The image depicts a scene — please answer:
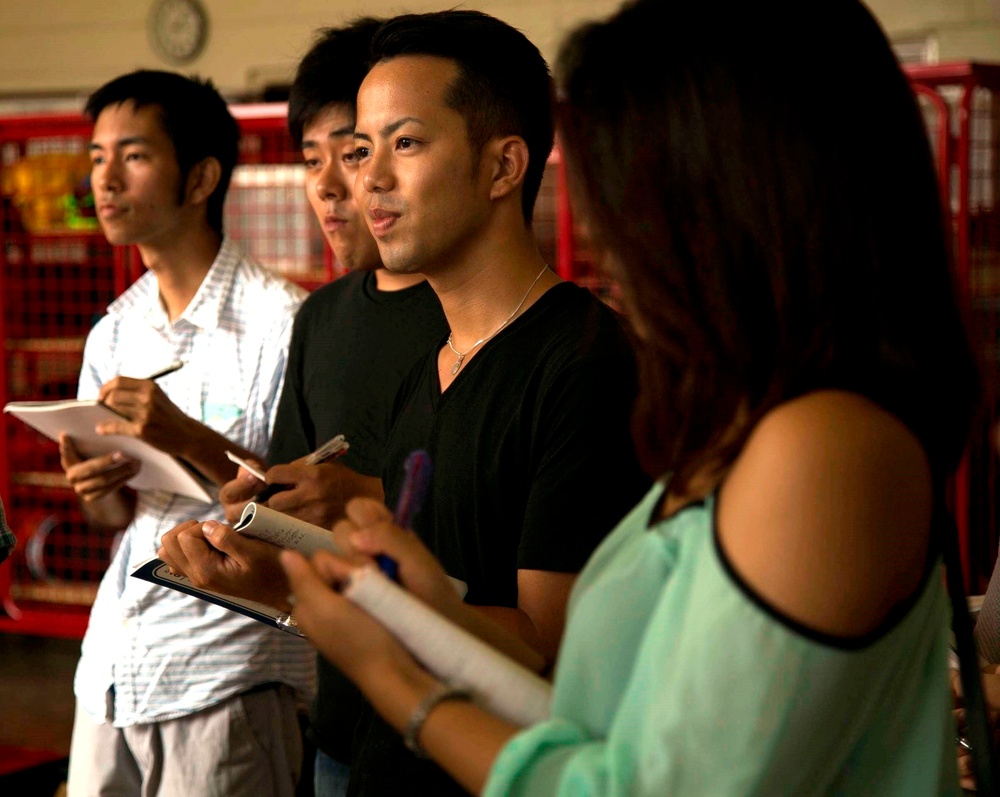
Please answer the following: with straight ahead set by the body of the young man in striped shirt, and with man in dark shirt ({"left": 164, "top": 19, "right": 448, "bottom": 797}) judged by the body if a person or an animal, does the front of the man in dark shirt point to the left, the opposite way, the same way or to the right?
the same way

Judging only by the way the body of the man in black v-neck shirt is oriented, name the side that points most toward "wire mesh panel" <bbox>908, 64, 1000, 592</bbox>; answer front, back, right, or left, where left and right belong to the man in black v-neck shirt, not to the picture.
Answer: back

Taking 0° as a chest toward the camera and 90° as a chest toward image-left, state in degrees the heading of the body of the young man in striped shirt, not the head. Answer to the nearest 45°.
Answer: approximately 45°

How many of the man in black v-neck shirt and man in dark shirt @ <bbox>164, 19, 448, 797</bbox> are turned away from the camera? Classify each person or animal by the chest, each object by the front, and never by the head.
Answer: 0

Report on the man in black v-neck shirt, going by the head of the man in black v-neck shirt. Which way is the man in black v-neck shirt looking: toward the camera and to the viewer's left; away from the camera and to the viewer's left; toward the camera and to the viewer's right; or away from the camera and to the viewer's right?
toward the camera and to the viewer's left

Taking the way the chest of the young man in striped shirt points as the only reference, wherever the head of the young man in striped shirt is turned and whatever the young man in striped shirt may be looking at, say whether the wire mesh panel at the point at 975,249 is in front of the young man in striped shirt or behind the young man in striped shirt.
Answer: behind

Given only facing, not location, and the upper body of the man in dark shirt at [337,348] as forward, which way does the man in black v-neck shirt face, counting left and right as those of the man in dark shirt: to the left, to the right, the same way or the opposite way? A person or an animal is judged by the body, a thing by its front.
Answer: the same way

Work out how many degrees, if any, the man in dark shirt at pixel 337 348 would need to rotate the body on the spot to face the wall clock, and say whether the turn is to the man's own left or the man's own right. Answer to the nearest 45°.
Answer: approximately 135° to the man's own right

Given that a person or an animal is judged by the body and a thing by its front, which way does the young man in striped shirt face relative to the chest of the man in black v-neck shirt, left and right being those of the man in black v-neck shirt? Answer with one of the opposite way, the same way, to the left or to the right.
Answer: the same way

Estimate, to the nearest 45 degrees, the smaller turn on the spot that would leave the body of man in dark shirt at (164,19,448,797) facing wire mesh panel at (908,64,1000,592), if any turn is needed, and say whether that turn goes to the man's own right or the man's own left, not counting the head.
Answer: approximately 180°

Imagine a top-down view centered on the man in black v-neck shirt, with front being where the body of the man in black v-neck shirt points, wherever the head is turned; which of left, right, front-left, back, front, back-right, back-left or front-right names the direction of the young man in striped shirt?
right

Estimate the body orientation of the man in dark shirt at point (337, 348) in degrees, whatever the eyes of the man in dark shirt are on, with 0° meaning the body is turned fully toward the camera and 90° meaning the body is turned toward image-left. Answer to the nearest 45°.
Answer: approximately 45°

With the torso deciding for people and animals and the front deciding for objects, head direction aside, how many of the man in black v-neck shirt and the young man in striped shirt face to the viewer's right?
0

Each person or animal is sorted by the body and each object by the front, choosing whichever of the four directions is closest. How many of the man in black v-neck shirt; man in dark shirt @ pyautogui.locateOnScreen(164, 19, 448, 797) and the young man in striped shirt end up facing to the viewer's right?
0

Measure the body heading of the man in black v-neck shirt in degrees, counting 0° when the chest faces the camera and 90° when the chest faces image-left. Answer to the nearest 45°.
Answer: approximately 45°
